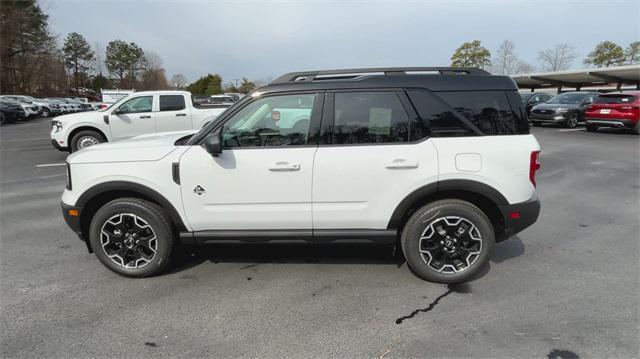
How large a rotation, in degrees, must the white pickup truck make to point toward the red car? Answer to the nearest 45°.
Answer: approximately 180°

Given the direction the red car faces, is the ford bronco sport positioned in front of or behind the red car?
behind

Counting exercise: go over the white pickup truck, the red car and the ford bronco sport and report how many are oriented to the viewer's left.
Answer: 2

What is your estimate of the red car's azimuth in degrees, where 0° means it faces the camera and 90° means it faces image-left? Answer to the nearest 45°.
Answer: approximately 225°

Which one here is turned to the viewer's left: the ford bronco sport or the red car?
the ford bronco sport

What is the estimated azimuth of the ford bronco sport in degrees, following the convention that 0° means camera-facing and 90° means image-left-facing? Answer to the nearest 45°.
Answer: approximately 90°

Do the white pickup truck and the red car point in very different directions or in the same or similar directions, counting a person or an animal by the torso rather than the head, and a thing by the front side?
very different directions

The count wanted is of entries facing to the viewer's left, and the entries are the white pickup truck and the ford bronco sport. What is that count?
2

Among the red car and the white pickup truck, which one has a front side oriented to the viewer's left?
the white pickup truck

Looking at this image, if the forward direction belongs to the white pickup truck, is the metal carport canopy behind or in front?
behind

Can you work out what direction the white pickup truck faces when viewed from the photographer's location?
facing to the left of the viewer
